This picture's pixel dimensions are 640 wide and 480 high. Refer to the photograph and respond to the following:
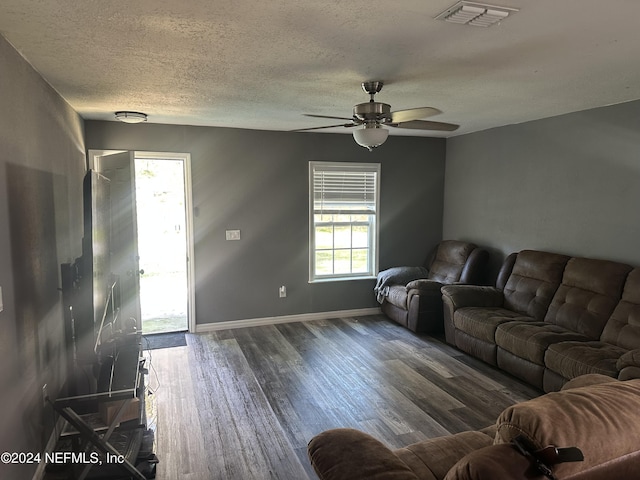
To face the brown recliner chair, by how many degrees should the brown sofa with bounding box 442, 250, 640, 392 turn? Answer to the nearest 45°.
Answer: approximately 90° to its right

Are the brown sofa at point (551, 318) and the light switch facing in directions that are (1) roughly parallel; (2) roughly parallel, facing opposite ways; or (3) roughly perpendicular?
roughly perpendicular

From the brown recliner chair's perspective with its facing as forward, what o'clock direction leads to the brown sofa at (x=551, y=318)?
The brown sofa is roughly at 9 o'clock from the brown recliner chair.

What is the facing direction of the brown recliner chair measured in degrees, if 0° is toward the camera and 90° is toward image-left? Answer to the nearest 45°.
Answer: approximately 45°

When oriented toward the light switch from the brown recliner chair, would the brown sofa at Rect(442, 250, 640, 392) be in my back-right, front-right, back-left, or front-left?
back-left

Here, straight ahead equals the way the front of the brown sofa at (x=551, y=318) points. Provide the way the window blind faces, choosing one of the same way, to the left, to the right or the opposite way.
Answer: to the left

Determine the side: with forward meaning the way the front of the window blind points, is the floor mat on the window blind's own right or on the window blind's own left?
on the window blind's own right
